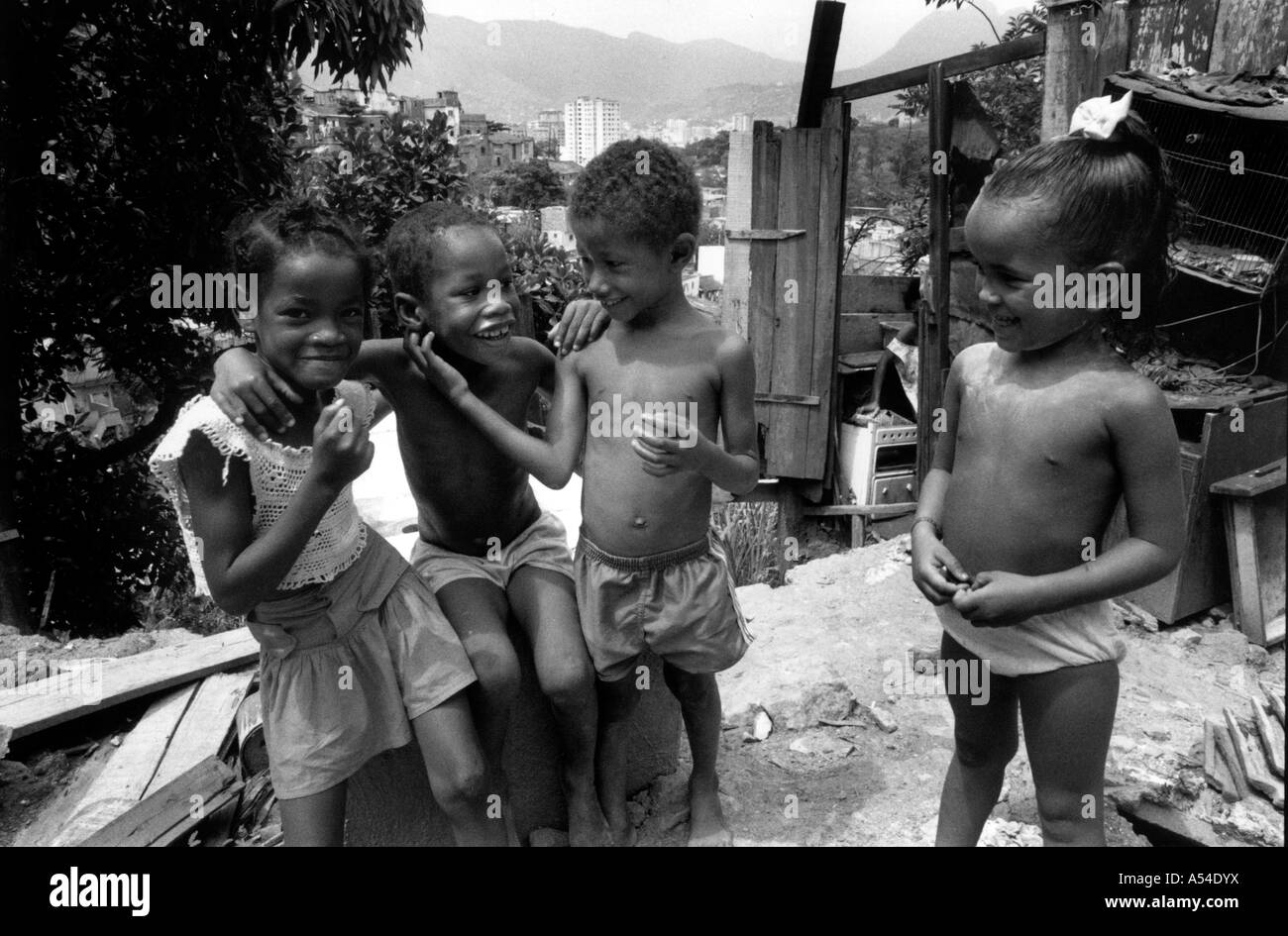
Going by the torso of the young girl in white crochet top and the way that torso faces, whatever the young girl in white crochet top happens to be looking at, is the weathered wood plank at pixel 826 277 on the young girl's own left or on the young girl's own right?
on the young girl's own left

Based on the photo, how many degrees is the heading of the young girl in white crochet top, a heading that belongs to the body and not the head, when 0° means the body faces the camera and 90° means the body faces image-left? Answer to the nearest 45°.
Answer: approximately 315°

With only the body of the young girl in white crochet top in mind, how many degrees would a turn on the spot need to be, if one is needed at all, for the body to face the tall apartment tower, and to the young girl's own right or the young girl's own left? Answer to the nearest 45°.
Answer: approximately 135° to the young girl's own left

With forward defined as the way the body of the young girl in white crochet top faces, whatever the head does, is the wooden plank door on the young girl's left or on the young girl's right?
on the young girl's left
